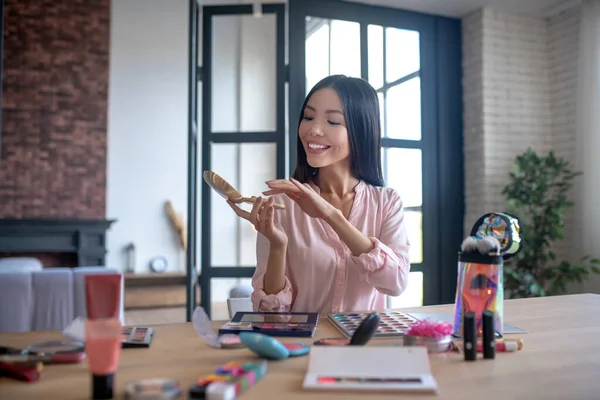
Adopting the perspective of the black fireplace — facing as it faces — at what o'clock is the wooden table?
The wooden table is roughly at 12 o'clock from the black fireplace.

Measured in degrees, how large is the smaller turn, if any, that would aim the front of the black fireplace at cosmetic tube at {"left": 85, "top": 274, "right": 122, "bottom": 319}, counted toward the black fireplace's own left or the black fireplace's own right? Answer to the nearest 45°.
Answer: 0° — it already faces it

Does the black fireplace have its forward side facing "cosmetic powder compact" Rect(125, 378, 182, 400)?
yes

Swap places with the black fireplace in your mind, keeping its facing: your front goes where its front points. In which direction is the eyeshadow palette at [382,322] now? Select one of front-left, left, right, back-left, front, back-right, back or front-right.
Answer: front

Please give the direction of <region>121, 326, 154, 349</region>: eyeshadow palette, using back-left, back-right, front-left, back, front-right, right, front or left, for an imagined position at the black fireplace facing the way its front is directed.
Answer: front

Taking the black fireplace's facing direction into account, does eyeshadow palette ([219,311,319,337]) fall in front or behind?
in front

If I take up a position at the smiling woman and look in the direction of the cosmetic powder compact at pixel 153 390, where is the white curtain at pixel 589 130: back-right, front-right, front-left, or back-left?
back-left

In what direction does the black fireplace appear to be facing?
toward the camera

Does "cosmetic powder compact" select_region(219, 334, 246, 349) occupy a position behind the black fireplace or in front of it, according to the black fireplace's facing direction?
in front

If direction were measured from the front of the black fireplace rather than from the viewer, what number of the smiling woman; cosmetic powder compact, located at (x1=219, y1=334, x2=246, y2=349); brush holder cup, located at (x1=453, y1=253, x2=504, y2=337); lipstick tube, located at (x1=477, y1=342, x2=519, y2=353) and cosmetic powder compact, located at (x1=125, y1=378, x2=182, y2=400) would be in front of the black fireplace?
5

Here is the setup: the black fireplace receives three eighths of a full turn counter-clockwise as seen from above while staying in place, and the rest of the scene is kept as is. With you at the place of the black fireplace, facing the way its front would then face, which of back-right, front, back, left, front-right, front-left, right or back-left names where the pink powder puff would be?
back-right

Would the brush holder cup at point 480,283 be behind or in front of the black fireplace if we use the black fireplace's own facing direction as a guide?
in front

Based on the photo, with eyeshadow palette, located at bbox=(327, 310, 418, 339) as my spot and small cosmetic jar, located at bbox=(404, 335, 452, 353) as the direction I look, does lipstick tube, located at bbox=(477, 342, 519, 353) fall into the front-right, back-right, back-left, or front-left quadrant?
front-left

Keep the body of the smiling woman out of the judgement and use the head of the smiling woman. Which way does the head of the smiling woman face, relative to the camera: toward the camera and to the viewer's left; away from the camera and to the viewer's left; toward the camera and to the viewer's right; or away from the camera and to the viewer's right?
toward the camera and to the viewer's left

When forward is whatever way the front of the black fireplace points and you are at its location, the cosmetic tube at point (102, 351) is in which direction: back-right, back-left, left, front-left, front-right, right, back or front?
front

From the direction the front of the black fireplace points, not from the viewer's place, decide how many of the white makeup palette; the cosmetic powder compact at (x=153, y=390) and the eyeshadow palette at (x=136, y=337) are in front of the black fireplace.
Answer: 3

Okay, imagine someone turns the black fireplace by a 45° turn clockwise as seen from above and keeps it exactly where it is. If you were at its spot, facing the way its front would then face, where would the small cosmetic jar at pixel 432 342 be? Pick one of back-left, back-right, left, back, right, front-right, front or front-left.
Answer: front-left

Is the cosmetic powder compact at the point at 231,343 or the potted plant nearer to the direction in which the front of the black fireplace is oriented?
the cosmetic powder compact
